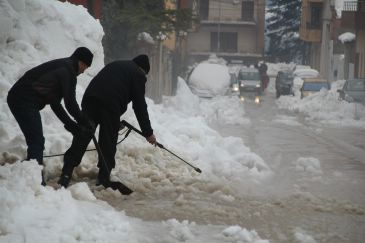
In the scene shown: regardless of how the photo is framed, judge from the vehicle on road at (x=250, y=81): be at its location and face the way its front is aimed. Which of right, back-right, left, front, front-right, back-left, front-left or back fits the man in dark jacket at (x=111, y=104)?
front

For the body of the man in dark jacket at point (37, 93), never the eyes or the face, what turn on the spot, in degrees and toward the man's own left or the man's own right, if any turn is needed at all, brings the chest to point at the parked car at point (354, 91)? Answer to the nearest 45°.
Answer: approximately 45° to the man's own left

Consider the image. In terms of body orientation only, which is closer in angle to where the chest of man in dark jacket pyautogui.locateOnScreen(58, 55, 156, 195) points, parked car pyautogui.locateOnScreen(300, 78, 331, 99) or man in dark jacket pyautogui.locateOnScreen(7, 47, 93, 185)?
the parked car

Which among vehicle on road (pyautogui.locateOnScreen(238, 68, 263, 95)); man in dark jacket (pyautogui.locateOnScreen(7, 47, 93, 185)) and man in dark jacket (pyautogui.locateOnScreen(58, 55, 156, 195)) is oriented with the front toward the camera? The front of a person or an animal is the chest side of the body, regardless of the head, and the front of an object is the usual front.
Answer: the vehicle on road

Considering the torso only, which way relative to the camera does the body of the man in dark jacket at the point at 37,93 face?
to the viewer's right

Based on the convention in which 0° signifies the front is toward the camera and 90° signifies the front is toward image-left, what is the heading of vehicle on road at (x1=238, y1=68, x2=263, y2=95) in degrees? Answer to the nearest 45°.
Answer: approximately 0°

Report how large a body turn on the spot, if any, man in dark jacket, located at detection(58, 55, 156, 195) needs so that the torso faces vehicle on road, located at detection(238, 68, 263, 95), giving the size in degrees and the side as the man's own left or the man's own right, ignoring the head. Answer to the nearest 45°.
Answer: approximately 90° to the man's own left

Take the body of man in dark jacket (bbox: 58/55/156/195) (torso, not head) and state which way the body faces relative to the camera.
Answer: to the viewer's right

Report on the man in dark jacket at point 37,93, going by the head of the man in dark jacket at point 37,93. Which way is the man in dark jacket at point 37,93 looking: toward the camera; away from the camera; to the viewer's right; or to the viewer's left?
to the viewer's right

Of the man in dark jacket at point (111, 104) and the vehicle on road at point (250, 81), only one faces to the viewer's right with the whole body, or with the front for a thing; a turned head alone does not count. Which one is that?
the man in dark jacket

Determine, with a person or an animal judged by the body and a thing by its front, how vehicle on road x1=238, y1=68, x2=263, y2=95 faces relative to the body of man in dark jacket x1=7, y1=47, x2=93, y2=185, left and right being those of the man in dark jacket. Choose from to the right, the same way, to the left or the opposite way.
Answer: to the right

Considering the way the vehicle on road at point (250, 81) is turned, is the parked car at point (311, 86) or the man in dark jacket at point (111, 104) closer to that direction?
the man in dark jacket

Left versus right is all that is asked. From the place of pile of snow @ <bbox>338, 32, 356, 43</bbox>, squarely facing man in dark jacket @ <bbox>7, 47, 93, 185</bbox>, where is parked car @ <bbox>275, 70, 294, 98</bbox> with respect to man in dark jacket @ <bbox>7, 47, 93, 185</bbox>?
right
